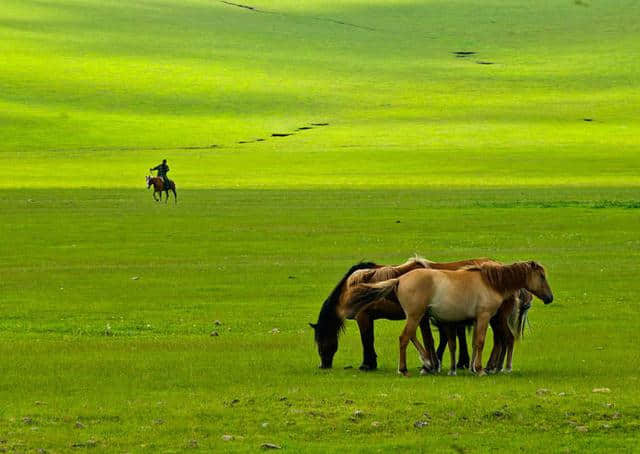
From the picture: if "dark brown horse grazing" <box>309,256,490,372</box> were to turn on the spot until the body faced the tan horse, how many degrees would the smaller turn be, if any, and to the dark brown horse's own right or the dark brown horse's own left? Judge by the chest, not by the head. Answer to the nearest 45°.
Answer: approximately 135° to the dark brown horse's own left

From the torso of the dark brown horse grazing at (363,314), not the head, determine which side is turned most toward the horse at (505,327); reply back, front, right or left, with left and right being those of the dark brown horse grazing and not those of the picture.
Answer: back

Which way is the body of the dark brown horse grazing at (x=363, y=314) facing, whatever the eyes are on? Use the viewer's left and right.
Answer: facing to the left of the viewer

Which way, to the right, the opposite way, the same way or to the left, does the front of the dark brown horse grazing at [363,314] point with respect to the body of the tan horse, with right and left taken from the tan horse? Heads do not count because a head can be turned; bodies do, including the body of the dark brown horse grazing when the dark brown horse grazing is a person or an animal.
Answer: the opposite way

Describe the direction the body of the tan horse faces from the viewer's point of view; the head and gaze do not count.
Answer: to the viewer's right

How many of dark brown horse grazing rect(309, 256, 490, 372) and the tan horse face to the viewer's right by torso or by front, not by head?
1

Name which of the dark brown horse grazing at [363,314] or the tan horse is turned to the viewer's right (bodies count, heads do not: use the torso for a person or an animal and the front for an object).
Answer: the tan horse

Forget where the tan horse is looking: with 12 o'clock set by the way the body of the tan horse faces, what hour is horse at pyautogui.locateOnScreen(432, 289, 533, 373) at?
The horse is roughly at 11 o'clock from the tan horse.

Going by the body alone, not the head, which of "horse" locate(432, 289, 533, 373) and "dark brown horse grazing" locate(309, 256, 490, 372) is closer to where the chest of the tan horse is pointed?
the horse
